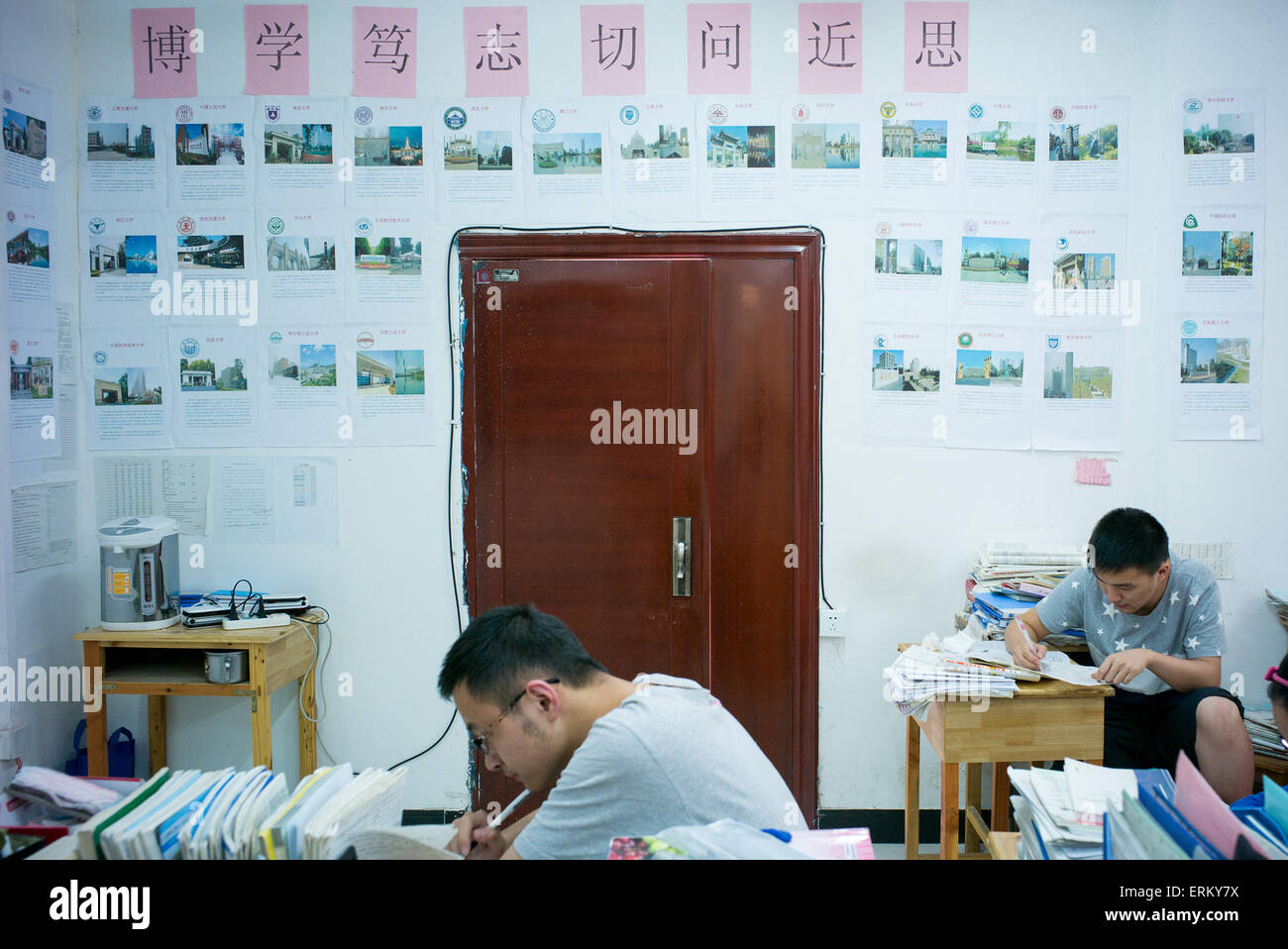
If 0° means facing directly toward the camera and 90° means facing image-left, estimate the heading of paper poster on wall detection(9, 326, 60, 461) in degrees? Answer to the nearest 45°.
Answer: approximately 315°

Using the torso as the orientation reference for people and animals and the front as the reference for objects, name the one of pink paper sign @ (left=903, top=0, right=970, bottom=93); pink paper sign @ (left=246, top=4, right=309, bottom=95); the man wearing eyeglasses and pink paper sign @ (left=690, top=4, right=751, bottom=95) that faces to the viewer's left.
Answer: the man wearing eyeglasses

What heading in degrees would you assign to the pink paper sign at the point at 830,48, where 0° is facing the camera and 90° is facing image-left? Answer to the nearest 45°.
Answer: approximately 0°

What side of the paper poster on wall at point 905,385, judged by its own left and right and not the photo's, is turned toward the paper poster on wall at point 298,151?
right

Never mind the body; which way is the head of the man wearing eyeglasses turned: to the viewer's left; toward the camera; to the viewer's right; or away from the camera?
to the viewer's left

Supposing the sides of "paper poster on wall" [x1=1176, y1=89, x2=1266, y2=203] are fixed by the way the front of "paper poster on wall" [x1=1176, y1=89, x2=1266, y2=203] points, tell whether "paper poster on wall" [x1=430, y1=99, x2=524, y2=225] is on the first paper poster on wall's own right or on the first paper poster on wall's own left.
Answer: on the first paper poster on wall's own right

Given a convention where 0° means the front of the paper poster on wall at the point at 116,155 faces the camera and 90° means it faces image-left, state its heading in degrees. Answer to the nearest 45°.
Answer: approximately 0°
